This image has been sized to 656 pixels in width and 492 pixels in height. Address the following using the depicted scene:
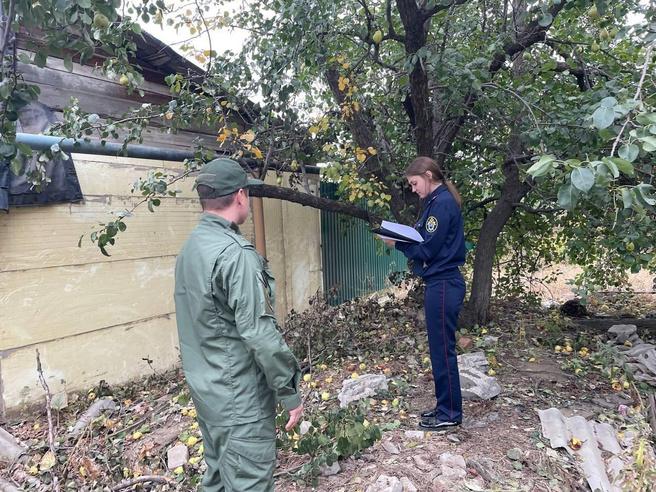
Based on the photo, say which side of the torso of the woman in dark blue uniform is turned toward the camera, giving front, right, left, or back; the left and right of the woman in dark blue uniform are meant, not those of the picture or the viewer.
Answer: left

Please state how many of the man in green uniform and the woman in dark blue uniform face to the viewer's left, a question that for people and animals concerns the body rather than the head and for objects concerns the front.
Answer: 1

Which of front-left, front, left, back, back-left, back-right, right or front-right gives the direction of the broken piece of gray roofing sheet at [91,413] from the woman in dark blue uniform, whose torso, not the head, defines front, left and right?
front

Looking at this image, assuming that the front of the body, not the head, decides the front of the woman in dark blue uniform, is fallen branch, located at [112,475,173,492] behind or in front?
in front

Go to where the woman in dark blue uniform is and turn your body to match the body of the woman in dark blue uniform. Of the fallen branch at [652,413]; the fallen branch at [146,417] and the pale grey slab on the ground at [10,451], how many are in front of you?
2

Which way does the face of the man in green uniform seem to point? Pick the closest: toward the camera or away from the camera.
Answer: away from the camera

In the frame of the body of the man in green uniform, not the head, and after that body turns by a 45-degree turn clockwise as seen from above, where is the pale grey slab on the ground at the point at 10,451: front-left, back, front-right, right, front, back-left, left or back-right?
back-left

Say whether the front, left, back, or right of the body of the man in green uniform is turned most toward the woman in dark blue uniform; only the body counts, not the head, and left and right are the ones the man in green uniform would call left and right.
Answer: front

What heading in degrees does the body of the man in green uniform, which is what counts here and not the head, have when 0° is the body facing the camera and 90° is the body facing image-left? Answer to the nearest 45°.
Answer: approximately 225°

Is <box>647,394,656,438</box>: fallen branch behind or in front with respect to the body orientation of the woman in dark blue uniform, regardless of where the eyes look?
behind

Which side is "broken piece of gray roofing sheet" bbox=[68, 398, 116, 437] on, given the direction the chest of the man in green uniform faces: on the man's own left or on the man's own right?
on the man's own left

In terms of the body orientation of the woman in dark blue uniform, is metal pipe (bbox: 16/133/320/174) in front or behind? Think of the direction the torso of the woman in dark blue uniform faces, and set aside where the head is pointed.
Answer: in front

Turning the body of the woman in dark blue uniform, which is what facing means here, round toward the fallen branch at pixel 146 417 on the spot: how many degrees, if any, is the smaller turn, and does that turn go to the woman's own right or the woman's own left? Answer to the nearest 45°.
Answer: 0° — they already face it

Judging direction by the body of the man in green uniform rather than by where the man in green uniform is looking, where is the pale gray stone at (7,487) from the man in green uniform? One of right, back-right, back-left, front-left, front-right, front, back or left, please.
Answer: left

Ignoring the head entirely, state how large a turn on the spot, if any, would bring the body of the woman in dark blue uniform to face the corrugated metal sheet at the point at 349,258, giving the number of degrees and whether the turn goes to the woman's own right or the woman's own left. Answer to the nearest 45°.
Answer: approximately 90° to the woman's own right
